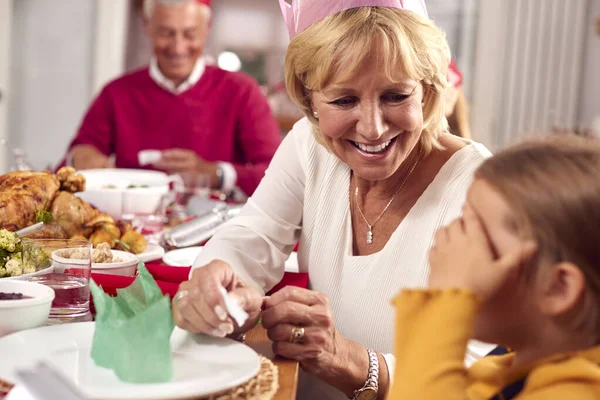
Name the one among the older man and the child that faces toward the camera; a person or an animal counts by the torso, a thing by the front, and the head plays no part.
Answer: the older man

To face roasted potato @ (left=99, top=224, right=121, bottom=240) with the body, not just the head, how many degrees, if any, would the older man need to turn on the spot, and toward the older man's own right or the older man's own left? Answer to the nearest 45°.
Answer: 0° — they already face it

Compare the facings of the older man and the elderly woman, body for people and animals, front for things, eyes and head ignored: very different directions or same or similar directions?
same or similar directions

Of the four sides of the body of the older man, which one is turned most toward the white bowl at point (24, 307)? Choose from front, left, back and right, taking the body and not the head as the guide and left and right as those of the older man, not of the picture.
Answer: front

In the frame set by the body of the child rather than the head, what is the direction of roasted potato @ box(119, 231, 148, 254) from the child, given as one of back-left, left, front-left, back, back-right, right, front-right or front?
front-right

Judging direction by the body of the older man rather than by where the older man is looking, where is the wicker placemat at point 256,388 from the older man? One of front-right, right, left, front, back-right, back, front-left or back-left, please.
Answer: front

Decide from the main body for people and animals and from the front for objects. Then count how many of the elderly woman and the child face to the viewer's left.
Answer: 1

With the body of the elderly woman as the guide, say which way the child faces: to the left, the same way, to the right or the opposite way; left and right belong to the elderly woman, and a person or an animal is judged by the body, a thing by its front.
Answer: to the right

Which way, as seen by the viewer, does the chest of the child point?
to the viewer's left

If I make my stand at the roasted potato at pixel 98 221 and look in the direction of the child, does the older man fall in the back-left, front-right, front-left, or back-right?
back-left

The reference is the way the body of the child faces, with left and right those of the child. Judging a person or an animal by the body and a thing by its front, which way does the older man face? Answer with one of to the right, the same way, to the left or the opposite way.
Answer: to the left

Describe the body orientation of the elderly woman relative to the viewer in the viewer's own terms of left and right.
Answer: facing the viewer

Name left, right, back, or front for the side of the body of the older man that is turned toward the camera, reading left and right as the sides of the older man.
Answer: front

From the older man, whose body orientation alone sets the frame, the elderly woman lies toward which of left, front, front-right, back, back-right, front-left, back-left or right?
front
